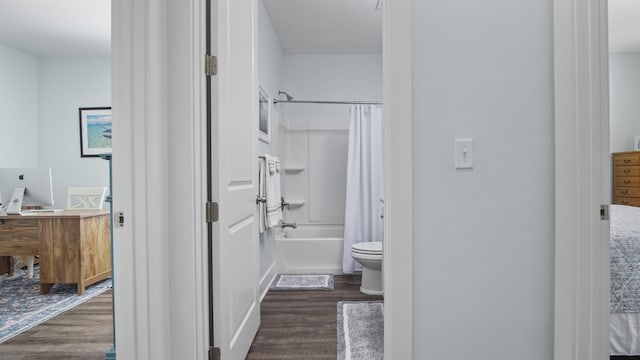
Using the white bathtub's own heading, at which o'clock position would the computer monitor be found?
The computer monitor is roughly at 3 o'clock from the white bathtub.

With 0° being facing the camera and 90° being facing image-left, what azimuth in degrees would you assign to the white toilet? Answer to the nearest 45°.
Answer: approximately 90°

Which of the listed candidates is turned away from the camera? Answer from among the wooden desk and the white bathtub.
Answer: the wooden desk

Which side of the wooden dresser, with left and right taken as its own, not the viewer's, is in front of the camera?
front

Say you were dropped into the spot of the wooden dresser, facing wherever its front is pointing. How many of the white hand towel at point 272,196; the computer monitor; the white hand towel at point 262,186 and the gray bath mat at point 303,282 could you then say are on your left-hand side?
0

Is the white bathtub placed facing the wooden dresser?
no

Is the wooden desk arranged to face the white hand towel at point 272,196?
no

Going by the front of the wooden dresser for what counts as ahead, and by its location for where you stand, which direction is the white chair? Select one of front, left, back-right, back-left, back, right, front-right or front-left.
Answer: front-right

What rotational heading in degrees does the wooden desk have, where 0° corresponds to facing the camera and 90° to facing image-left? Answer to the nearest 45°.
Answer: approximately 180°

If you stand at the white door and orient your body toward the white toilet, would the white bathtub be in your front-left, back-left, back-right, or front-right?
front-left

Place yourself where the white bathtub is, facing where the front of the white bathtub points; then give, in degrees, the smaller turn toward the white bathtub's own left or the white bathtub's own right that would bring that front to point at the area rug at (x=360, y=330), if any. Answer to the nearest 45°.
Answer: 0° — it already faces it

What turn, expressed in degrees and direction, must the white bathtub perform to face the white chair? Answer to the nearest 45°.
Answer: approximately 90° to its right

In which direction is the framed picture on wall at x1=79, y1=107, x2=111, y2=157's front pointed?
toward the camera

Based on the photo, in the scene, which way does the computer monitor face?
away from the camera
